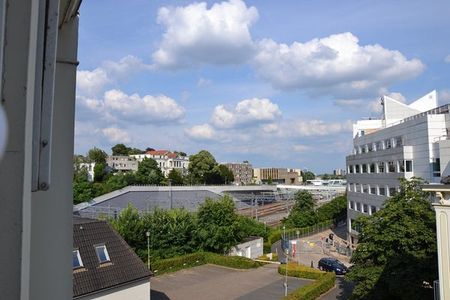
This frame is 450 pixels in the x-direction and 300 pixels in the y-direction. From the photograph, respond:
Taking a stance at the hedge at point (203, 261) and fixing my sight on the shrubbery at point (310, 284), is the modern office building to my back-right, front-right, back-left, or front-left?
front-left

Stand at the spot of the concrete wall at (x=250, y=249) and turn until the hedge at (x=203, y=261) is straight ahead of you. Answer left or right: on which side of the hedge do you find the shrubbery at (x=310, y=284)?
left

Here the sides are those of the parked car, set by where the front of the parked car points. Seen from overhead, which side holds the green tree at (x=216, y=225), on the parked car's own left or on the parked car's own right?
on the parked car's own right

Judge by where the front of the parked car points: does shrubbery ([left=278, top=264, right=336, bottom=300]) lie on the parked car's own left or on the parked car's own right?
on the parked car's own right

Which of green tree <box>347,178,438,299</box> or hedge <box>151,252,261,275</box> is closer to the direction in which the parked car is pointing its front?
the green tree

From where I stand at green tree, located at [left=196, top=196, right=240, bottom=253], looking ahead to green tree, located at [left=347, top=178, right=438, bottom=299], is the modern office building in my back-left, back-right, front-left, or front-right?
front-left

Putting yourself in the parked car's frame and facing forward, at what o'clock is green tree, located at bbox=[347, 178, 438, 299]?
The green tree is roughly at 1 o'clock from the parked car.

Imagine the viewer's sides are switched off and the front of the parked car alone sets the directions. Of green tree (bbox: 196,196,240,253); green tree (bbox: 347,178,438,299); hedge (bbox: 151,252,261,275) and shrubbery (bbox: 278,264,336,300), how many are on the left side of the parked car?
0

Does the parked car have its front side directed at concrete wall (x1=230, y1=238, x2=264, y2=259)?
no

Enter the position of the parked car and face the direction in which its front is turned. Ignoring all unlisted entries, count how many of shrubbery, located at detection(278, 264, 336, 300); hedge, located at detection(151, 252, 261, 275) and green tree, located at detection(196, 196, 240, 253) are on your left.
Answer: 0

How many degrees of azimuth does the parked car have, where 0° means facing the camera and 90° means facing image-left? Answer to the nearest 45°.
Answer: approximately 315°

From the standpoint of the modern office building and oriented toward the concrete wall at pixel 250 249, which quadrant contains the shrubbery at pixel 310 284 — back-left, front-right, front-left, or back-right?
front-left

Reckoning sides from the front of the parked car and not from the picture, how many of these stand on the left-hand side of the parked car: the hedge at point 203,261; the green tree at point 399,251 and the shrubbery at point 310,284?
0
